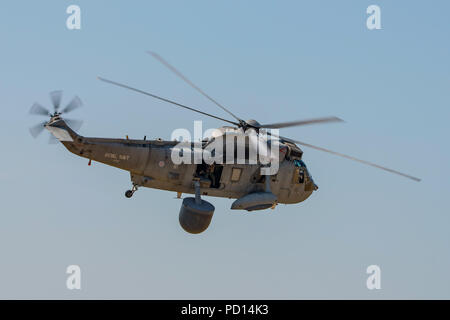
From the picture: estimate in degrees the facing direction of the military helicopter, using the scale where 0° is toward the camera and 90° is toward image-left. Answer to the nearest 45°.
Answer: approximately 270°
